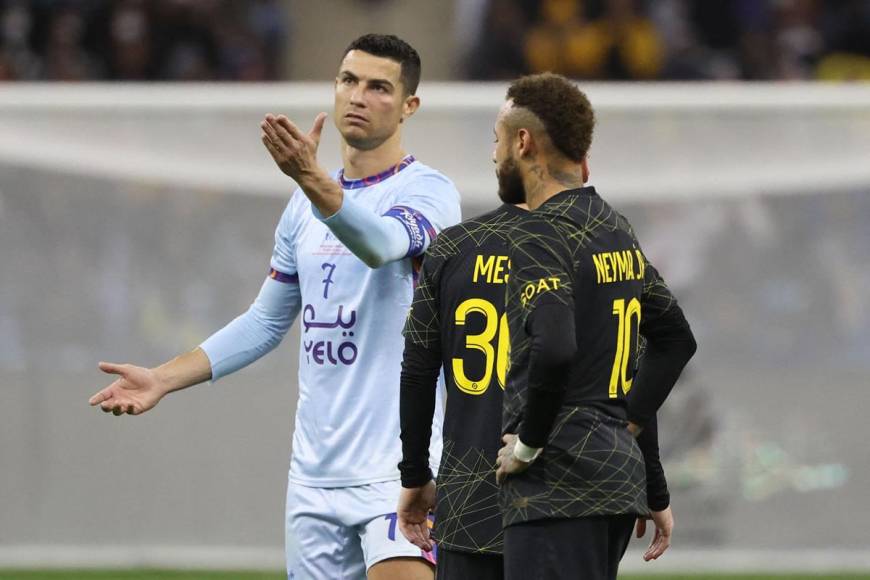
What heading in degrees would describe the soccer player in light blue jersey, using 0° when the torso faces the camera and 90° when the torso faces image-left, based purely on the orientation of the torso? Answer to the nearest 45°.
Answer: approximately 45°
